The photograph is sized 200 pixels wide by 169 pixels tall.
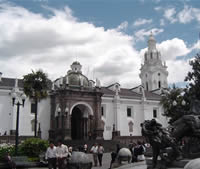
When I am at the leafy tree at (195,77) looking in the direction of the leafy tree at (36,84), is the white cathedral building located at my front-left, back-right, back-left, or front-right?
front-right

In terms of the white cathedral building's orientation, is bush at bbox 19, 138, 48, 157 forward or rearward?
forward

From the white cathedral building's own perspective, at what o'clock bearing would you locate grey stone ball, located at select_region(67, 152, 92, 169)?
The grey stone ball is roughly at 12 o'clock from the white cathedral building.

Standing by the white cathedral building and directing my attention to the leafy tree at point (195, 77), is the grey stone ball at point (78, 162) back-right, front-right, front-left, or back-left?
front-right

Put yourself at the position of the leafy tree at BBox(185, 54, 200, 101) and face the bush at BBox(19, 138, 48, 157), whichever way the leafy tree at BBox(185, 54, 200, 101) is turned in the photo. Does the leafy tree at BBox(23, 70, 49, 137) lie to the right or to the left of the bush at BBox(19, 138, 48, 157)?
right

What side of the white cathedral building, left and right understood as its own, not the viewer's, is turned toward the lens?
front

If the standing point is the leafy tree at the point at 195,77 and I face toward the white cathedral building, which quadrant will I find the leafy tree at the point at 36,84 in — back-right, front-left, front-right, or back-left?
front-left

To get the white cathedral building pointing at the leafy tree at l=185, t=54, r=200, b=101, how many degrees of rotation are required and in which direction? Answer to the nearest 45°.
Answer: approximately 45° to its left

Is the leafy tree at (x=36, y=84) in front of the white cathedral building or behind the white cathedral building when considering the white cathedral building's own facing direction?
in front

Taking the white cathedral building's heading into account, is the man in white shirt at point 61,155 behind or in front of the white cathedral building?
in front
